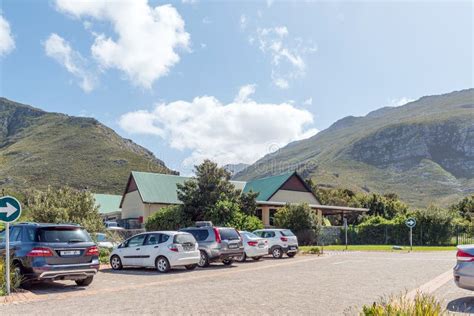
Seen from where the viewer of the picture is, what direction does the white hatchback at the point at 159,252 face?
facing away from the viewer and to the left of the viewer

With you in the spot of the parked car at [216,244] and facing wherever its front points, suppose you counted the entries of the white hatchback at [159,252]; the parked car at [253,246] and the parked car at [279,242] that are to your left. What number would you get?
1

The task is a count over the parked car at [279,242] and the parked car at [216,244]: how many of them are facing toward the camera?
0

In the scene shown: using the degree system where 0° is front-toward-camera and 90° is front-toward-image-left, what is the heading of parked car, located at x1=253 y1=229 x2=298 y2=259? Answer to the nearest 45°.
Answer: approximately 135°

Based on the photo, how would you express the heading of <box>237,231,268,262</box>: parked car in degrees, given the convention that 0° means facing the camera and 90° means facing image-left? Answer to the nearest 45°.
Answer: approximately 135°

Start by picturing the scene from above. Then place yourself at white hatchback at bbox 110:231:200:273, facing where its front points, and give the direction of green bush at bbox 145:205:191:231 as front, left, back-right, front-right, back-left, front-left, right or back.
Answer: front-right

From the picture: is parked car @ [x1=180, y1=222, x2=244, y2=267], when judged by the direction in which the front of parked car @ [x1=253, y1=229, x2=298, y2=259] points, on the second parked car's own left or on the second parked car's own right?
on the second parked car's own left

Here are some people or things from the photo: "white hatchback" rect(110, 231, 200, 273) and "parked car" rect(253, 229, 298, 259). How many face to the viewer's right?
0

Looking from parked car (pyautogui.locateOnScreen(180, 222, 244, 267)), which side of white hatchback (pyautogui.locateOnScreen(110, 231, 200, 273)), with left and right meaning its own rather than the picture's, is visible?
right

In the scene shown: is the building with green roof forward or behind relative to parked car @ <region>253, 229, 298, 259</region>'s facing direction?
forward

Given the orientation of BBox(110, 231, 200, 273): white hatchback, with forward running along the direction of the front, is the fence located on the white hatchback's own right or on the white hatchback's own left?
on the white hatchback's own right

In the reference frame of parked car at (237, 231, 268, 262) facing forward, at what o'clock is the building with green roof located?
The building with green roof is roughly at 1 o'clock from the parked car.

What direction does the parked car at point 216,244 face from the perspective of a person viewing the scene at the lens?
facing away from the viewer and to the left of the viewer

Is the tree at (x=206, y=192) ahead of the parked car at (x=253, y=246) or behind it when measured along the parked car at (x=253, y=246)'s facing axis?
ahead
